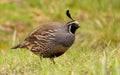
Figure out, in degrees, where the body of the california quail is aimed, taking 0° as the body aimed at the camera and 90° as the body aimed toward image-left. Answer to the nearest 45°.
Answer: approximately 270°
